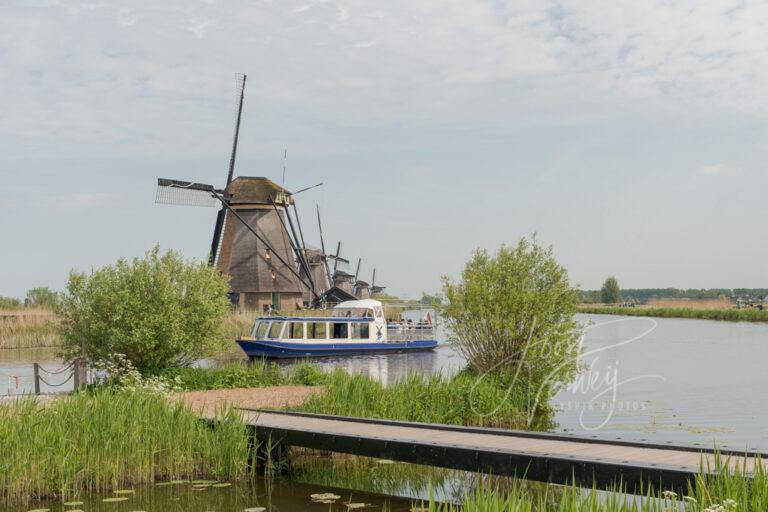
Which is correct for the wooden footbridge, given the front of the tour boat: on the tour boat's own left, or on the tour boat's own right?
on the tour boat's own left

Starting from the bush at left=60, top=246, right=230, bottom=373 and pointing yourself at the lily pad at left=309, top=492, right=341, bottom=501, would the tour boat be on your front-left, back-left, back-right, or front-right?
back-left

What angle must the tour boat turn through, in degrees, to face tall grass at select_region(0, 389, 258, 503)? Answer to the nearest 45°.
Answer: approximately 45° to its left

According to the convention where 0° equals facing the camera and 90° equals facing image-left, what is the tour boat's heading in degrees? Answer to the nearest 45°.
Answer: approximately 45°

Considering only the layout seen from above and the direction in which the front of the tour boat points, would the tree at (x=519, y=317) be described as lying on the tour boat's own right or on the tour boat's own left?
on the tour boat's own left

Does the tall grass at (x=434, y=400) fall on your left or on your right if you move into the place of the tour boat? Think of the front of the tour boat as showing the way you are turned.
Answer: on your left
